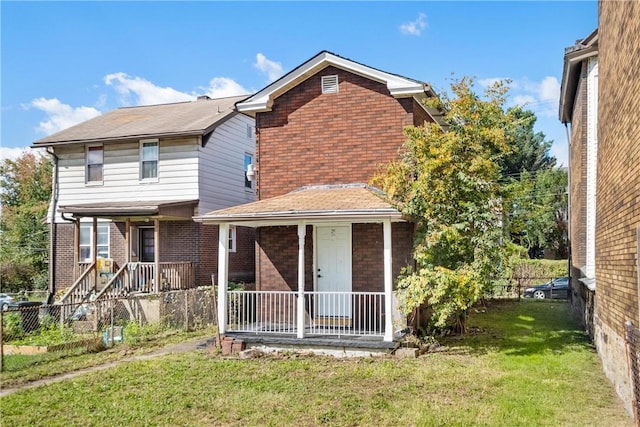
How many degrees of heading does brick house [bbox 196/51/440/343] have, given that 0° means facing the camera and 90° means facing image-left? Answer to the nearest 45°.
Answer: approximately 0°

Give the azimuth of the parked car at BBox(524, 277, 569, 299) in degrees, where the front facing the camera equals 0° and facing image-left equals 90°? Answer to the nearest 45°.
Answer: approximately 90°

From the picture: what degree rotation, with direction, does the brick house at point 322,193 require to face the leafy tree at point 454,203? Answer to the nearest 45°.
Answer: approximately 45° to its left

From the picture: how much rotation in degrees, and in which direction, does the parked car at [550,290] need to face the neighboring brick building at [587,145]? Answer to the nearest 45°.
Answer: approximately 90° to its left

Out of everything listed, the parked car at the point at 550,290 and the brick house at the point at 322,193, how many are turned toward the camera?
1

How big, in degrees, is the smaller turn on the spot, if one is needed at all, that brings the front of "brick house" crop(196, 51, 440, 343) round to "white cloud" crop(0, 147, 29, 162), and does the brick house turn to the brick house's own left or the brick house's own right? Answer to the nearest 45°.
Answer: approximately 135° to the brick house's own right

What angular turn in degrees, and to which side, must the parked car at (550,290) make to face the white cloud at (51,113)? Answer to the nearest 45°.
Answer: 0° — it already faces it

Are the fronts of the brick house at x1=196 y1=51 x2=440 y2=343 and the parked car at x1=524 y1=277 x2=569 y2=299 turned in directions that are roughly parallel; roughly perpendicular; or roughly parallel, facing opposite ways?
roughly perpendicular
